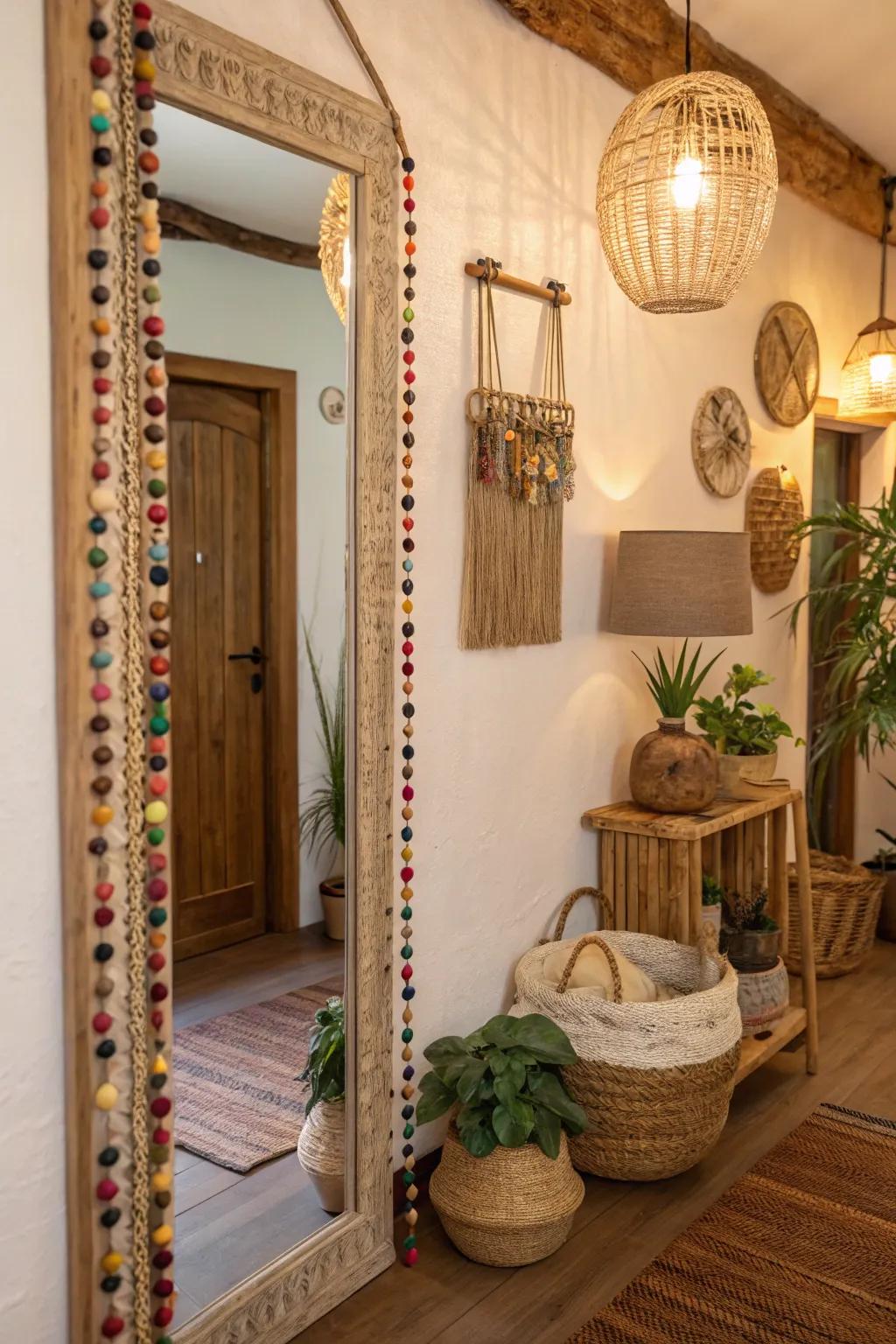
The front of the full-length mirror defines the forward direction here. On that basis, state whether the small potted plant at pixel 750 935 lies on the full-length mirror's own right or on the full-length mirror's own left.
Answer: on the full-length mirror's own left

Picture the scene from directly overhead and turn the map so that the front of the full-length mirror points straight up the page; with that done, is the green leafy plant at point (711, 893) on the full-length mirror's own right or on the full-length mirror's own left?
on the full-length mirror's own left

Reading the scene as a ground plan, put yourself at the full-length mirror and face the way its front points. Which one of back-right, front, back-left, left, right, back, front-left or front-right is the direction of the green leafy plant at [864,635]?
left

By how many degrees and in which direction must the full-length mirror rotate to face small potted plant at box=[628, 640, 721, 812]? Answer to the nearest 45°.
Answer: approximately 90° to its left

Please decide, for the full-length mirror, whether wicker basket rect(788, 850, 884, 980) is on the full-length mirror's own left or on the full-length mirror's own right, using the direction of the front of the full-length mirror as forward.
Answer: on the full-length mirror's own left

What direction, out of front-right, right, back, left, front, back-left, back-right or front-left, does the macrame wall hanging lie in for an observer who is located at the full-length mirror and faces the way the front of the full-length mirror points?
left

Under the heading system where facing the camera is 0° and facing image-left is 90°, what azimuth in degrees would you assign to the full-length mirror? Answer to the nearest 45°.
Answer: approximately 315°

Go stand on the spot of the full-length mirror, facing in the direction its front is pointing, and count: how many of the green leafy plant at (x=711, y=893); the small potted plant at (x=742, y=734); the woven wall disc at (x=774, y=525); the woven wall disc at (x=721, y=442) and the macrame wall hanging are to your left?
5

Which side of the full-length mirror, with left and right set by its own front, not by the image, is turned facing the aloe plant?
left

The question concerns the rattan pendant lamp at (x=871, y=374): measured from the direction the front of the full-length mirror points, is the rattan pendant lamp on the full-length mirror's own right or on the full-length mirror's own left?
on the full-length mirror's own left

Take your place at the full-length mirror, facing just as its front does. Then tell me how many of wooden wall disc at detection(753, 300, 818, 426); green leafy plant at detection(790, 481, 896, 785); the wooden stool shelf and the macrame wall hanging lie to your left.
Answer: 4

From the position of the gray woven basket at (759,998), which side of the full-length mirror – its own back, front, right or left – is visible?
left
